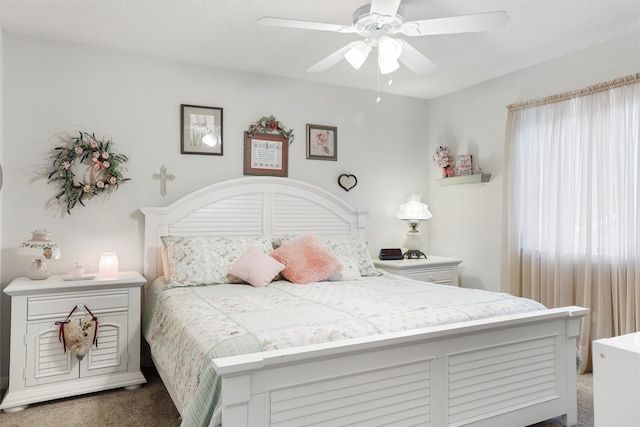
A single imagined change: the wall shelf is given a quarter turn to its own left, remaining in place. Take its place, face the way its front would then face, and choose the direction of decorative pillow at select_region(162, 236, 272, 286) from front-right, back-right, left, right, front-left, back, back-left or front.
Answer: right

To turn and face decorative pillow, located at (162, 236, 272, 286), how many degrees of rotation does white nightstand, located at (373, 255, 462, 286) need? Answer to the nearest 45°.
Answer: approximately 90° to its right

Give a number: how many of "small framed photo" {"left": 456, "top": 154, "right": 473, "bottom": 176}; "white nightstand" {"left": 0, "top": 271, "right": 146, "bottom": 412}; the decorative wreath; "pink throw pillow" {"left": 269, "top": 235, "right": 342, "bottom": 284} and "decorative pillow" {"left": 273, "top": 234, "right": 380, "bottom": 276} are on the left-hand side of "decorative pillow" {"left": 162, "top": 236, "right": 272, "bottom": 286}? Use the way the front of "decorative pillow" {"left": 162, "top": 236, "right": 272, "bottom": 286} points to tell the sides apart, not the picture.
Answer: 3

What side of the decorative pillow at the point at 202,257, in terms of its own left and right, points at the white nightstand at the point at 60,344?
right

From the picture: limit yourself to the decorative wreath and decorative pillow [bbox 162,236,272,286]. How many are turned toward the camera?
2

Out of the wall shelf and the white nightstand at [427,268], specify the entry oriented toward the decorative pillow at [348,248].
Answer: the wall shelf

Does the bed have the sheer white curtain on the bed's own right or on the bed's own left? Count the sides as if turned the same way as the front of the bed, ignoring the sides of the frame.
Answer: on the bed's own left

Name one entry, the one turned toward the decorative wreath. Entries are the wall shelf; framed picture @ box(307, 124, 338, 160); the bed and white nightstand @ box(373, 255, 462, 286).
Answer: the wall shelf

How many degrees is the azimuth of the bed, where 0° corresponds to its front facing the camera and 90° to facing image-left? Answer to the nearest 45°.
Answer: approximately 315°

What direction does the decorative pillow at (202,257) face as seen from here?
toward the camera

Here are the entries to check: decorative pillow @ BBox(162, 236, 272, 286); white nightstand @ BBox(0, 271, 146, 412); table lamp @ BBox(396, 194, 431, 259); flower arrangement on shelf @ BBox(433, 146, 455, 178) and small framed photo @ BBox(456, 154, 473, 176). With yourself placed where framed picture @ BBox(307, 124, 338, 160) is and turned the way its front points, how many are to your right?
2

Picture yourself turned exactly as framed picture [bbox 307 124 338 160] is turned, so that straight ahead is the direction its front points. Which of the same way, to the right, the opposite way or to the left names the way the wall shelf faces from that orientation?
to the right

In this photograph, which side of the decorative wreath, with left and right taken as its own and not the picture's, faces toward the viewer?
front

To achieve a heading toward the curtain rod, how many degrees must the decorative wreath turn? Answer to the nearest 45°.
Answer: approximately 45° to its left

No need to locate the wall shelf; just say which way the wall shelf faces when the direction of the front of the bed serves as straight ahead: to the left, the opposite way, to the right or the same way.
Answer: to the right
